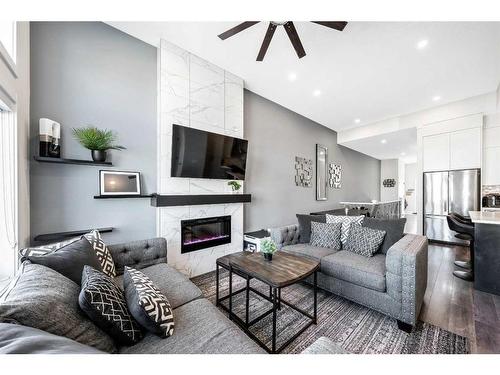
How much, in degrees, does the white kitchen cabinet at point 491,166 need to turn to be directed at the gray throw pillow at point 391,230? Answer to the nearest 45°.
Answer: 0° — it already faces it

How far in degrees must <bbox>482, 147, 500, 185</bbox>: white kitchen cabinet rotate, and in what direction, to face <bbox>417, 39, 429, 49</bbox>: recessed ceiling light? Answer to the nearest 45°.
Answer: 0° — it already faces it

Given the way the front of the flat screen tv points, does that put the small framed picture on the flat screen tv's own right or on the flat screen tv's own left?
on the flat screen tv's own right

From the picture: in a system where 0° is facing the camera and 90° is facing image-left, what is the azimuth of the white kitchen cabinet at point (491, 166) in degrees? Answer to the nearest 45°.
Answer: approximately 0°

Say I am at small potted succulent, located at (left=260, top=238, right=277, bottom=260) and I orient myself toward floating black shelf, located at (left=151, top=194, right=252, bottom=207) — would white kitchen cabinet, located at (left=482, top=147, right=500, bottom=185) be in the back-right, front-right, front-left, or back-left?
back-right
